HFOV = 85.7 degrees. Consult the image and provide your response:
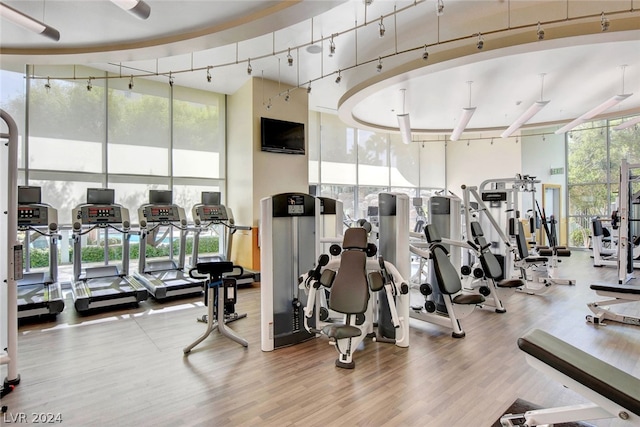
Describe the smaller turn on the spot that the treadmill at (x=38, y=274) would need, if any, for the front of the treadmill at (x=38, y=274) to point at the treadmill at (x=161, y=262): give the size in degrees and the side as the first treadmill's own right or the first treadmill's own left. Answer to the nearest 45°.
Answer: approximately 90° to the first treadmill's own right

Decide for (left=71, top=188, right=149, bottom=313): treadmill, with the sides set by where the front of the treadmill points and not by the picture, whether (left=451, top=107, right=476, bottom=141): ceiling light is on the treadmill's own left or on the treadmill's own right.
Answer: on the treadmill's own right

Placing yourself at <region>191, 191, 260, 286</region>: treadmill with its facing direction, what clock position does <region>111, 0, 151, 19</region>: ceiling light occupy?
The ceiling light is roughly at 8 o'clock from the treadmill.

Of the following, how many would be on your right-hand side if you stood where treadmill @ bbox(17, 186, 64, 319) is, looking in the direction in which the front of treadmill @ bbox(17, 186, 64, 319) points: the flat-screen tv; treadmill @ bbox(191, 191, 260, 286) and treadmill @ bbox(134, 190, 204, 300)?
3

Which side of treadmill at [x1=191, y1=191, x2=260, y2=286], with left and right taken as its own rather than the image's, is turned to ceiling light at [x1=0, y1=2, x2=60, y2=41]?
left

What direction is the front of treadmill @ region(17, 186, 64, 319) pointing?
away from the camera

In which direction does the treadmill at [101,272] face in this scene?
away from the camera
